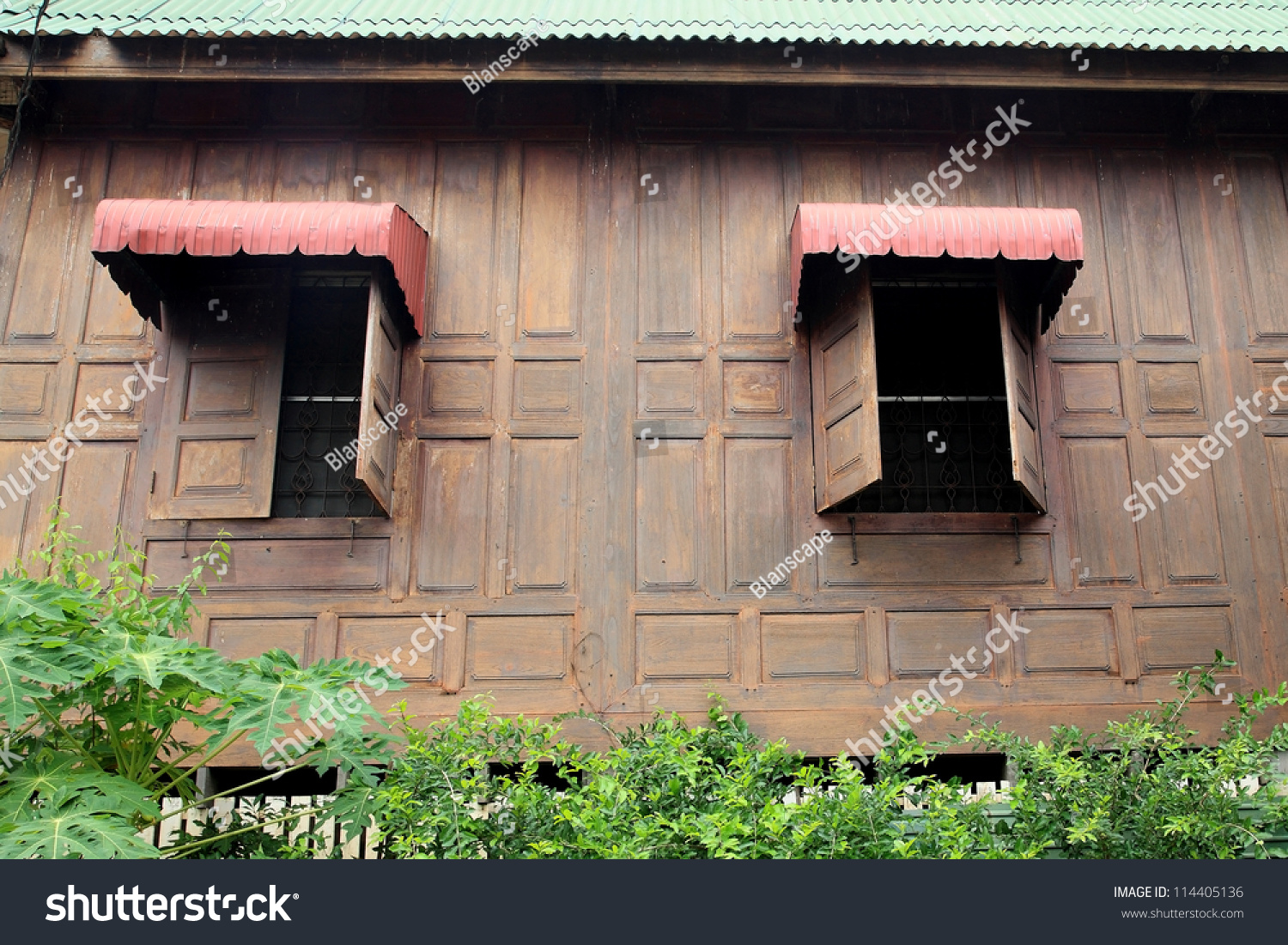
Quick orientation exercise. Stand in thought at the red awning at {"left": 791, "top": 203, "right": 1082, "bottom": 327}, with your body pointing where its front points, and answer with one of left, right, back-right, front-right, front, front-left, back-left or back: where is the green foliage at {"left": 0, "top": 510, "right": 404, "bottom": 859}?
front-right

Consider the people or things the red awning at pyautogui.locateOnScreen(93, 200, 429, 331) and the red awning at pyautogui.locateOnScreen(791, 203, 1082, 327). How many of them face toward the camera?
2

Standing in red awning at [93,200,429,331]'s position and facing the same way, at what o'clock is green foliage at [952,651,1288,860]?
The green foliage is roughly at 10 o'clock from the red awning.

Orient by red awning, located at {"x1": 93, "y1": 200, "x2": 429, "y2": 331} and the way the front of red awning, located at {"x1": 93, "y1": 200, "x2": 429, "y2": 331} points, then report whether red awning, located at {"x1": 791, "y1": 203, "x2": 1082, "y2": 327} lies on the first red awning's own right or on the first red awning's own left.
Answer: on the first red awning's own left

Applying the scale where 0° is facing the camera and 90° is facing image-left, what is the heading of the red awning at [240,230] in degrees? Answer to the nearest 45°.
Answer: approximately 0°
